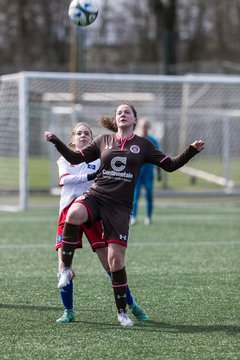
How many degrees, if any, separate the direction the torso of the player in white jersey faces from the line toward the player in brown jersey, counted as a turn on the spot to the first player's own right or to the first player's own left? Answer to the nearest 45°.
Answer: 0° — they already face them

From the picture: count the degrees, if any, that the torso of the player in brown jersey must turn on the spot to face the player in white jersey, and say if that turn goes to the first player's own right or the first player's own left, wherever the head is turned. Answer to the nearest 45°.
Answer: approximately 135° to the first player's own right

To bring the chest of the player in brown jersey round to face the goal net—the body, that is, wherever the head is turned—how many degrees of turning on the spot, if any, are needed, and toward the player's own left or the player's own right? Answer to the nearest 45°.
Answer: approximately 180°

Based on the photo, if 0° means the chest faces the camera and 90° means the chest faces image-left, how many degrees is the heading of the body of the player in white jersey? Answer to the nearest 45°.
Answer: approximately 315°

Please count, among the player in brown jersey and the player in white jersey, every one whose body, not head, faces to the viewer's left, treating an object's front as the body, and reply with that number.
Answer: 0

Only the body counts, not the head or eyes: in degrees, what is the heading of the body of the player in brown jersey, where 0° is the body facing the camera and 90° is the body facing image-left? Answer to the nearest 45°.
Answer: approximately 0°

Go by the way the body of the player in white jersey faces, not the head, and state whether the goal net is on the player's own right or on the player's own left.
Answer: on the player's own left
